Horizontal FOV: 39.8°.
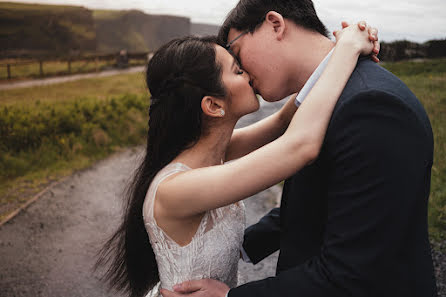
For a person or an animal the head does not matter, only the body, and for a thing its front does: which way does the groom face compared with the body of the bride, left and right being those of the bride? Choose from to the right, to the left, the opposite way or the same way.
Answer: the opposite way

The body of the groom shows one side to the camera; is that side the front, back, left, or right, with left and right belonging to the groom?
left

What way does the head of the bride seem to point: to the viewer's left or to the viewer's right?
to the viewer's right

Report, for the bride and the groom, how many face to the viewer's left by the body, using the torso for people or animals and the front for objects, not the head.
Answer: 1

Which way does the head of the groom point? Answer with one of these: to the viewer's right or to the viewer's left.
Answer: to the viewer's left

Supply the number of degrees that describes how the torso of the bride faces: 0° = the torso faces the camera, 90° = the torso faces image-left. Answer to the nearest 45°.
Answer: approximately 270°

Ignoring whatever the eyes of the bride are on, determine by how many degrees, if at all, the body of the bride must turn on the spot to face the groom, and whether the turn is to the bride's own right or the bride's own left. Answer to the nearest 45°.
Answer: approximately 45° to the bride's own right
